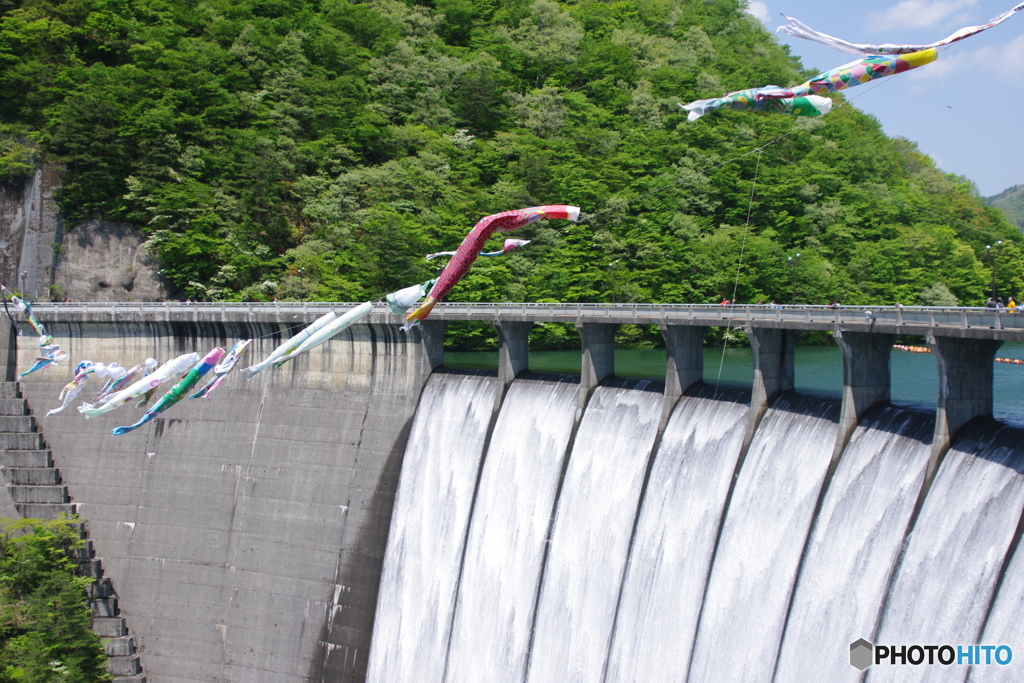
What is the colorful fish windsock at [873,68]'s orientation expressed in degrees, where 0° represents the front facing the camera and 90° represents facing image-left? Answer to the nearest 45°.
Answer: approximately 270°

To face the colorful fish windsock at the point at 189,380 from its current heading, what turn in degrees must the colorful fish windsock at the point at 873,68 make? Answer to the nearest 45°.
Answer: approximately 180°

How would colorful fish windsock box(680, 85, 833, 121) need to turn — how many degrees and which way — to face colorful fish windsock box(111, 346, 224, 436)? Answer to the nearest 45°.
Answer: approximately 180°

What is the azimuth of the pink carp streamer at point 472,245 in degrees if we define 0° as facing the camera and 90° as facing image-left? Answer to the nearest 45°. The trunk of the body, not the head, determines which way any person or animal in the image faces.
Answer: approximately 270°

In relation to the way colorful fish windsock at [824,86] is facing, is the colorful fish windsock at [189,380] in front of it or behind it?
behind

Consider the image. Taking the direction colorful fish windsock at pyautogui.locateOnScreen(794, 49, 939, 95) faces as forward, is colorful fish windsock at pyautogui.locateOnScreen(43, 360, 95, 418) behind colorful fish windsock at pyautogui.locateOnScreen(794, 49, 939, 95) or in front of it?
behind

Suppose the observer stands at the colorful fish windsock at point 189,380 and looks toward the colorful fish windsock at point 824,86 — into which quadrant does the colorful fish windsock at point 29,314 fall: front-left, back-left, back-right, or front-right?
back-left

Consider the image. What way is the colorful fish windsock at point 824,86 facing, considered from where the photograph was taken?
facing to the right of the viewer

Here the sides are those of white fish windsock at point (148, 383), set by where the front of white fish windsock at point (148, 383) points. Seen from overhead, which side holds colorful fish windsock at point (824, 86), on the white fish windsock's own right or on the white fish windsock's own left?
on the white fish windsock's own right

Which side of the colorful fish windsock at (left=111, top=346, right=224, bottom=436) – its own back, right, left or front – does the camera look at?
right

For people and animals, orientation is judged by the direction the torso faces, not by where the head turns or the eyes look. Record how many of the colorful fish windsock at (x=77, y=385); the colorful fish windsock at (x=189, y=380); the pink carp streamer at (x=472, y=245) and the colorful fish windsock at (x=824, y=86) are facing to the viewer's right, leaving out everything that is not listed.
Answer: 4

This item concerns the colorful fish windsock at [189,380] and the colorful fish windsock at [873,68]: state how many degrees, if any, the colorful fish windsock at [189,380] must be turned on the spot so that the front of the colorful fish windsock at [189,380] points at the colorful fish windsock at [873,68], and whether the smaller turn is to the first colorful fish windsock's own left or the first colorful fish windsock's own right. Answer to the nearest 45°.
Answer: approximately 45° to the first colorful fish windsock's own right

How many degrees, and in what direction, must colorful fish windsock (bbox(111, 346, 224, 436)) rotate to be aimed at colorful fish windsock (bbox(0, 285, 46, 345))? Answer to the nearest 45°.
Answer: approximately 90° to its left

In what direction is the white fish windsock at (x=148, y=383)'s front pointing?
to the viewer's right
